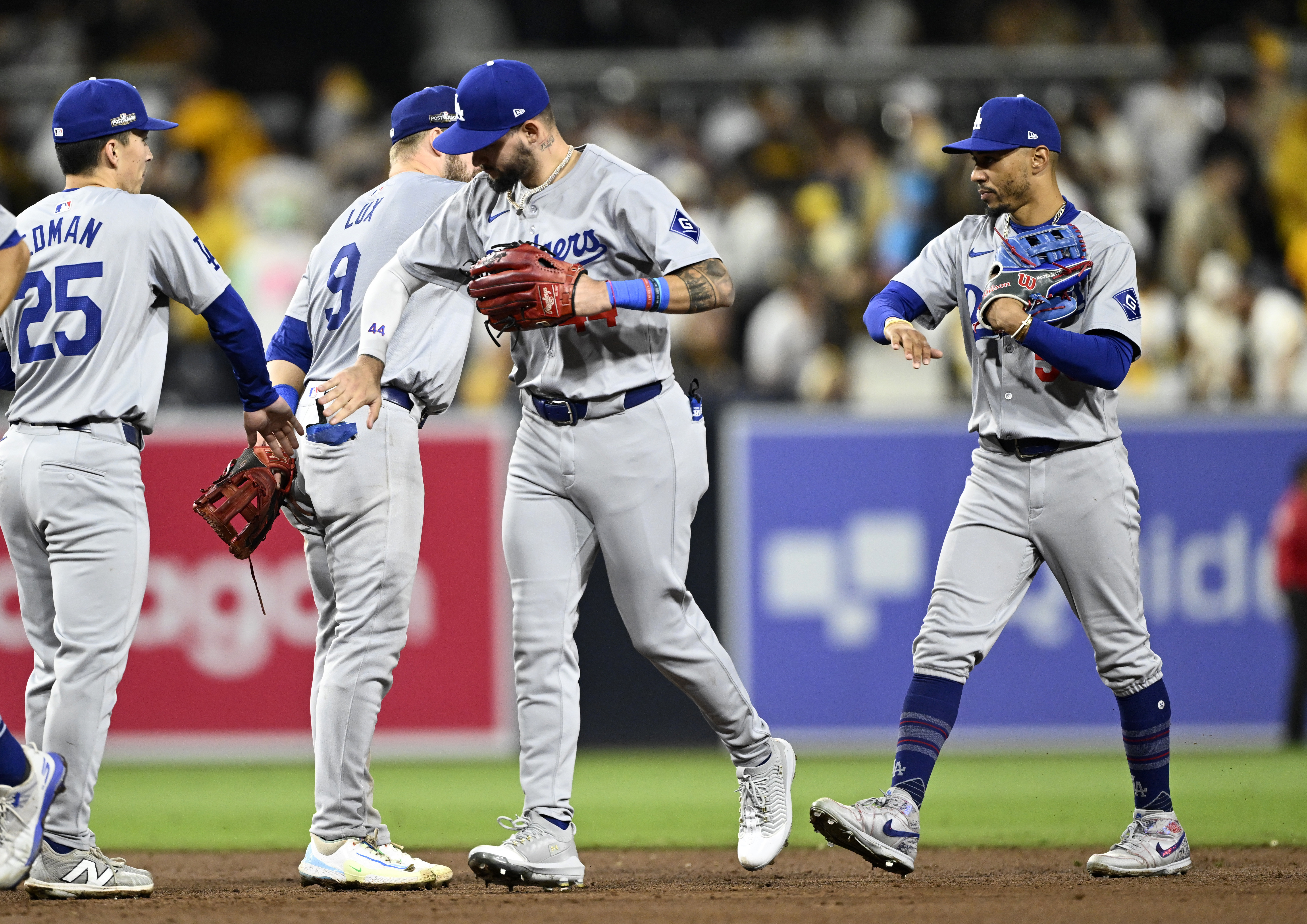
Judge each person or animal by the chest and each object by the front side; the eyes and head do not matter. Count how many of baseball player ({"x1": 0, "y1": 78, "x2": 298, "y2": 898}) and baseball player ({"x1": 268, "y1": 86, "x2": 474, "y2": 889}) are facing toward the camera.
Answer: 0

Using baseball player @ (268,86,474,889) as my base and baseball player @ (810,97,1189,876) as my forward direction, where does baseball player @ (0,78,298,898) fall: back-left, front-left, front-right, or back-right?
back-right

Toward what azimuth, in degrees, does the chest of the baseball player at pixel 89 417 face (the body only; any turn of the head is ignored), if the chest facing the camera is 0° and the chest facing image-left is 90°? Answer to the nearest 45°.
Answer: approximately 225°

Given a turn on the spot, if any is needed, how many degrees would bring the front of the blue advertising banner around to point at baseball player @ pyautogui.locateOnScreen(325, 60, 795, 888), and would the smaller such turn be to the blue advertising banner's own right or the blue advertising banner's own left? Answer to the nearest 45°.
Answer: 0° — it already faces them

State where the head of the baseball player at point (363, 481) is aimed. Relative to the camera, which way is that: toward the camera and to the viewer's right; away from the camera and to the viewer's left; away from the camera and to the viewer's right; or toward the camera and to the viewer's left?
away from the camera and to the viewer's right

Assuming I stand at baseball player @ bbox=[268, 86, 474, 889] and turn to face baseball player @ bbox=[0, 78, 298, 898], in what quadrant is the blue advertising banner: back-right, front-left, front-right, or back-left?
back-right

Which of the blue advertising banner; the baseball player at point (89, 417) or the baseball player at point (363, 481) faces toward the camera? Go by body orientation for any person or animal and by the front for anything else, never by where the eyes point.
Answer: the blue advertising banner

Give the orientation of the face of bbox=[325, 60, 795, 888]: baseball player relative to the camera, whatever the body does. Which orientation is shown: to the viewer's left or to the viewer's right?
to the viewer's left

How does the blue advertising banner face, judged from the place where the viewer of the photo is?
facing the viewer

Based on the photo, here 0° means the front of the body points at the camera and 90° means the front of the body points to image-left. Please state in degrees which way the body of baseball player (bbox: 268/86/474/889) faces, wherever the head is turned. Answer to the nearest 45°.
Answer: approximately 225°

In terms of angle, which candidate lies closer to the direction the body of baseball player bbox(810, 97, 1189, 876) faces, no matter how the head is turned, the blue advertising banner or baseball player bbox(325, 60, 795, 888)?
the baseball player

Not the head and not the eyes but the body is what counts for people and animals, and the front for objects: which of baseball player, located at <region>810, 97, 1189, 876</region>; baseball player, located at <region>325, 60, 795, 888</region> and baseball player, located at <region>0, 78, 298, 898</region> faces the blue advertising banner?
baseball player, located at <region>0, 78, 298, 898</region>

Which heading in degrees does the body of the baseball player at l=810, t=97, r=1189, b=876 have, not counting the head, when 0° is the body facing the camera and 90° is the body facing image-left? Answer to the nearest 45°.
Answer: approximately 45°

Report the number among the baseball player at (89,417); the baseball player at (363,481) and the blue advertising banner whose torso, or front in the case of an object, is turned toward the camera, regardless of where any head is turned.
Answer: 1

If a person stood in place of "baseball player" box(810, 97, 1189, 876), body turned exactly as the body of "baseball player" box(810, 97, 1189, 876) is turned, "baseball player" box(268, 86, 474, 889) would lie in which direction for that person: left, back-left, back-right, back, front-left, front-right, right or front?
front-right

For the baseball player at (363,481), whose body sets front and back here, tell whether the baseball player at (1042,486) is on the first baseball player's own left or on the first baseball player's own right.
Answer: on the first baseball player's own right
